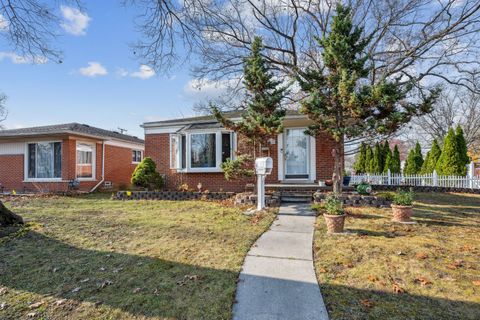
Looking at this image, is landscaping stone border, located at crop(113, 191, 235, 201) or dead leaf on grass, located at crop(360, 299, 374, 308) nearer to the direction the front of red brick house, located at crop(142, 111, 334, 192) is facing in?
the dead leaf on grass

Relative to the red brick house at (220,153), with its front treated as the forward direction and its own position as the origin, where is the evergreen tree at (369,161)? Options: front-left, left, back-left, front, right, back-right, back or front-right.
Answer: back-left

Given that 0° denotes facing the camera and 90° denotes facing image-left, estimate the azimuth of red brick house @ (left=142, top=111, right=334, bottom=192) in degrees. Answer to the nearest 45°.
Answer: approximately 0°

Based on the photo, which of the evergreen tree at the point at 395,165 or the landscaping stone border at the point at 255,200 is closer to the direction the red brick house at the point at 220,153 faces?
the landscaping stone border

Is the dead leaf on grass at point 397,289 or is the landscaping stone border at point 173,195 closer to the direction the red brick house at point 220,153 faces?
the dead leaf on grass

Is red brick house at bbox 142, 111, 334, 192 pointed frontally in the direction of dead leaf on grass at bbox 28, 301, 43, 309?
yes

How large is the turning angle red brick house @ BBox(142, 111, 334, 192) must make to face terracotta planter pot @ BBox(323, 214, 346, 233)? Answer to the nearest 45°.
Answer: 0° — it already faces it

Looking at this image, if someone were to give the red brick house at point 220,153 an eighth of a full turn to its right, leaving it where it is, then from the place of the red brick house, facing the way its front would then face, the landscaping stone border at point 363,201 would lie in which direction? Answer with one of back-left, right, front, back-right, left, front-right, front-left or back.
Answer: left

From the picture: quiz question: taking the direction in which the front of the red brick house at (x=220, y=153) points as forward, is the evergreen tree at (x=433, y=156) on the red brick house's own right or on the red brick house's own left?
on the red brick house's own left

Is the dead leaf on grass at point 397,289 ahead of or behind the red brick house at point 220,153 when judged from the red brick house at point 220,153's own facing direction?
ahead

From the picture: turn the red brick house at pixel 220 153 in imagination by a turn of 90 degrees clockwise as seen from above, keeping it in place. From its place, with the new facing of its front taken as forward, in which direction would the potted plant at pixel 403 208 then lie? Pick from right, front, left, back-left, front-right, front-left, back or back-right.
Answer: back-left
